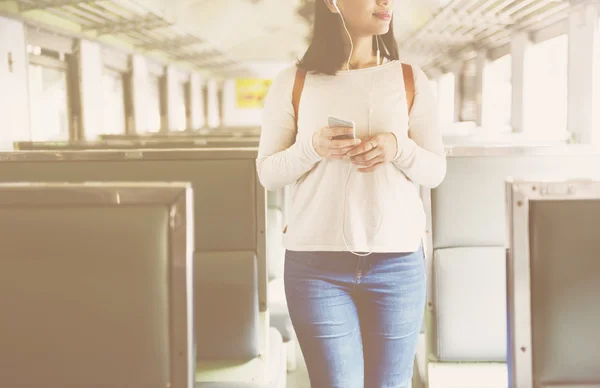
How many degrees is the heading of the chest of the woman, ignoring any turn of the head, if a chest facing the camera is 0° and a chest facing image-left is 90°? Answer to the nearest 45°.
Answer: approximately 0°

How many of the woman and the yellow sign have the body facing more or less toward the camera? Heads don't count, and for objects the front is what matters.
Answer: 2

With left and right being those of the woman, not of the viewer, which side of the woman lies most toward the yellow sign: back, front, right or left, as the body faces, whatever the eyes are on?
back

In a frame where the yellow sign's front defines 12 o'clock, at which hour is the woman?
The woman is roughly at 12 o'clock from the yellow sign.
